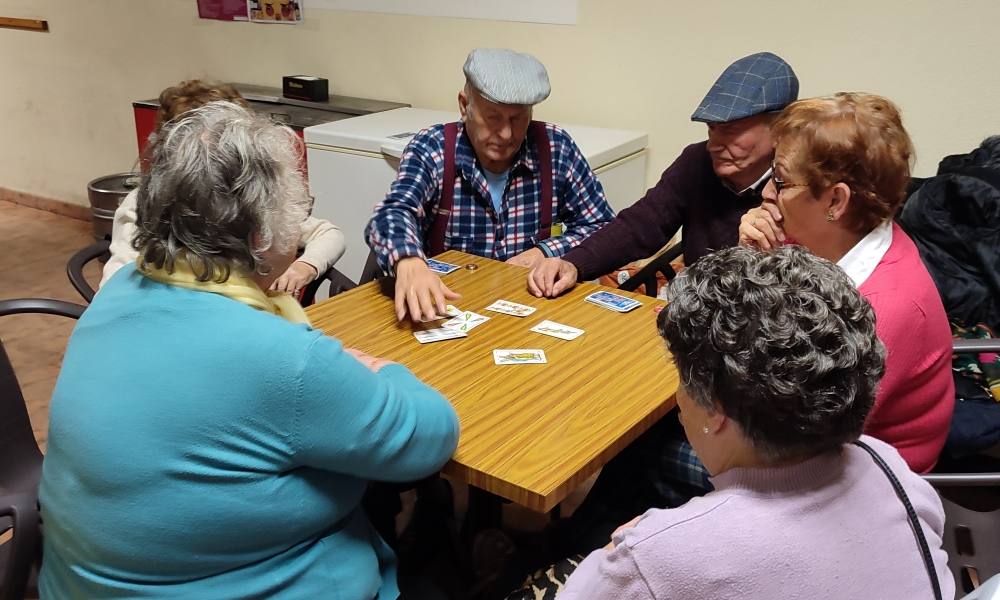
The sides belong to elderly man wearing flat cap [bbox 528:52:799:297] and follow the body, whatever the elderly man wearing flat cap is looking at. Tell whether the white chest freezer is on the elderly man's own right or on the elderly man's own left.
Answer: on the elderly man's own right

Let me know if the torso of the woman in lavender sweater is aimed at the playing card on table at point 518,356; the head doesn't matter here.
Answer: yes

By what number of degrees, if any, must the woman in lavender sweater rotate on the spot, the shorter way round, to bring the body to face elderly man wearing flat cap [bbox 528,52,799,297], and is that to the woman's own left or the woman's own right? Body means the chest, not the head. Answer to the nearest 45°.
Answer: approximately 45° to the woman's own right

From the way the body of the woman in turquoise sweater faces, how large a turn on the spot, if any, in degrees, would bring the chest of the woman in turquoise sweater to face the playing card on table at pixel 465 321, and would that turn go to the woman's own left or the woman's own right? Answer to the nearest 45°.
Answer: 0° — they already face it

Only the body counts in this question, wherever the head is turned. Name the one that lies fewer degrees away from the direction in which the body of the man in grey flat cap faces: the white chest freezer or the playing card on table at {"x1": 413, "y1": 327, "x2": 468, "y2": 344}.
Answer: the playing card on table

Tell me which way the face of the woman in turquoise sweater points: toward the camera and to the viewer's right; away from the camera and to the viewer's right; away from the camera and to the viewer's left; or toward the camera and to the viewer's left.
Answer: away from the camera and to the viewer's right

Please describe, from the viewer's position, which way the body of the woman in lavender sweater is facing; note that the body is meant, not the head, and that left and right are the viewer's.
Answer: facing away from the viewer and to the left of the viewer

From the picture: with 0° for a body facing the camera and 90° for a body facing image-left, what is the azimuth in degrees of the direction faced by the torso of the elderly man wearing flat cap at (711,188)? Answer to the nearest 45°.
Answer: approximately 45°

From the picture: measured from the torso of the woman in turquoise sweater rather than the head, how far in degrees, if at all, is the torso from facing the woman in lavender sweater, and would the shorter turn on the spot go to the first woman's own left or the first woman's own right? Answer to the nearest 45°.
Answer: approximately 90° to the first woman's own right

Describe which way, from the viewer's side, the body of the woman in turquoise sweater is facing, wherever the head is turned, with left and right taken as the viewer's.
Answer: facing away from the viewer and to the right of the viewer

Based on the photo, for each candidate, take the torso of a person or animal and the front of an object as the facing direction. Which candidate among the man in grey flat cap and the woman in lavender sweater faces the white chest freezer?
the woman in lavender sweater

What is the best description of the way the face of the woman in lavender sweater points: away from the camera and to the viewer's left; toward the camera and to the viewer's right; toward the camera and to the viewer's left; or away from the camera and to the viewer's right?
away from the camera and to the viewer's left
